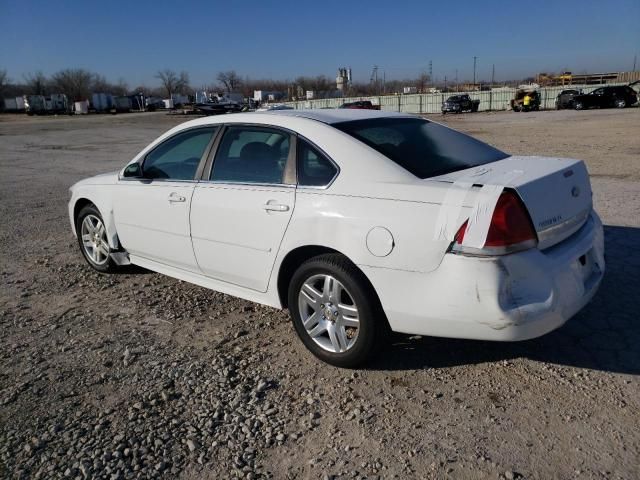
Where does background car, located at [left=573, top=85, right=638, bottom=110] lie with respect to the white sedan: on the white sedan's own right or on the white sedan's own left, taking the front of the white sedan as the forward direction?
on the white sedan's own right

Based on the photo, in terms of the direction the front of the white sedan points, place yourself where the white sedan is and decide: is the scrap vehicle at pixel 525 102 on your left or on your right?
on your right

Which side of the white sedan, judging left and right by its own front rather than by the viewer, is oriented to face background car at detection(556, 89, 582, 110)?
right

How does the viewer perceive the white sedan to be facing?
facing away from the viewer and to the left of the viewer

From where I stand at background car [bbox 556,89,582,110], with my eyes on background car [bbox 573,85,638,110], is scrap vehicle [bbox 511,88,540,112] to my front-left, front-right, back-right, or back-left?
back-right
